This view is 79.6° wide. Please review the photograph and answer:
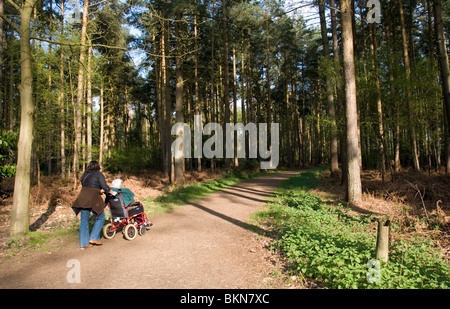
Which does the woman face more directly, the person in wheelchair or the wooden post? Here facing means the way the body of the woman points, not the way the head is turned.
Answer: the person in wheelchair

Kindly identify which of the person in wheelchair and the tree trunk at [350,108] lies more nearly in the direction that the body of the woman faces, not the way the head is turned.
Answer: the person in wheelchair

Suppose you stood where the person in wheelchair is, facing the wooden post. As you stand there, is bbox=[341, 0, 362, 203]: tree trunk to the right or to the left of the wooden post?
left

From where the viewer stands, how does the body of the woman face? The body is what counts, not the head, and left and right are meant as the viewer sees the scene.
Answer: facing away from the viewer and to the right of the viewer

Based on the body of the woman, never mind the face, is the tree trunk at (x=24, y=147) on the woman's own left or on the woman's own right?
on the woman's own left

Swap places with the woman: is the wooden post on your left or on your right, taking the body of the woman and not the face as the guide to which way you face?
on your right
